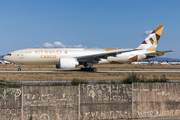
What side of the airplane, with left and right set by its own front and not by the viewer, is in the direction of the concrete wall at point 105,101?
left

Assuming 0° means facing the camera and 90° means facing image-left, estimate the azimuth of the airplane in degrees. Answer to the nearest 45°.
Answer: approximately 90°

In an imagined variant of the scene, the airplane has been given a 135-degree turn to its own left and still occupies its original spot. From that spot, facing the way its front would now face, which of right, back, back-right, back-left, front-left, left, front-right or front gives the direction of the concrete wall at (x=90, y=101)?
front-right

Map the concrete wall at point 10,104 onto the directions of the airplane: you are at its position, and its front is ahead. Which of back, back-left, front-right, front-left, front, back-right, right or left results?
left

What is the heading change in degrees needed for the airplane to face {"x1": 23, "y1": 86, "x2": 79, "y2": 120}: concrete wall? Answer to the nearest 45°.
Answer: approximately 90° to its left
